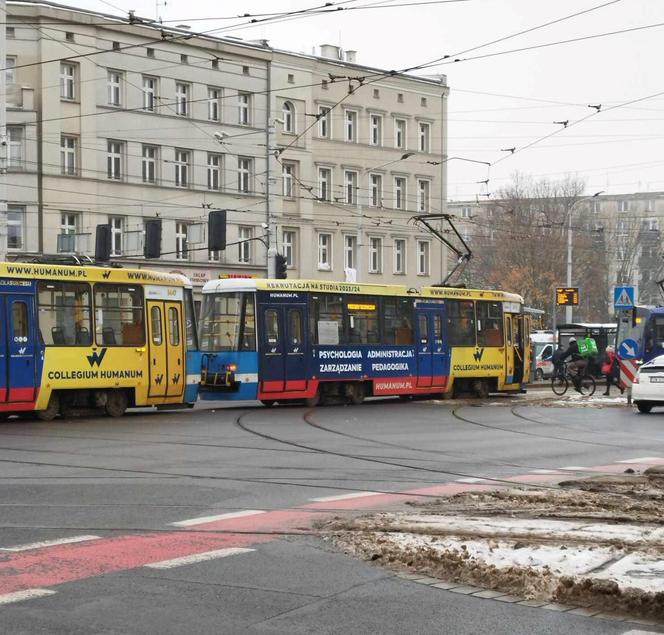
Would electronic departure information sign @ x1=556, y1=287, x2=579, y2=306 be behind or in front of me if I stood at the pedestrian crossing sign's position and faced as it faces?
behind

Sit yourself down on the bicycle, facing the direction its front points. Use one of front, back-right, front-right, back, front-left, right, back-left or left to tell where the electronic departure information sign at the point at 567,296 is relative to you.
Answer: right

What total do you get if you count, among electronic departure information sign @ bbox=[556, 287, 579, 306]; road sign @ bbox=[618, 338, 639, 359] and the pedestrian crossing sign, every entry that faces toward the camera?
3

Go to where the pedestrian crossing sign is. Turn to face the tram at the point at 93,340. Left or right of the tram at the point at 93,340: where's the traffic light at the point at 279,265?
right

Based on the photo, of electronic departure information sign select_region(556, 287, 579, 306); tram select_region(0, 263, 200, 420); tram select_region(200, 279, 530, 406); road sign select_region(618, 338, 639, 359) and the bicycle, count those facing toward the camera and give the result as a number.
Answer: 2

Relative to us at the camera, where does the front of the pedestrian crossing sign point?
facing the viewer

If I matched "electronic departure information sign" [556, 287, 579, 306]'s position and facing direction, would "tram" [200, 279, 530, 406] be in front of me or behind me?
in front

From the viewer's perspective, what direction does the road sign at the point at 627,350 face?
toward the camera

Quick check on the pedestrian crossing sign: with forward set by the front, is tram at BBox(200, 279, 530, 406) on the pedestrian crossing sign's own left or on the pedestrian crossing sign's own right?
on the pedestrian crossing sign's own right

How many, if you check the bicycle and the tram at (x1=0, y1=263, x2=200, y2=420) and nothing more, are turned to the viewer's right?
1

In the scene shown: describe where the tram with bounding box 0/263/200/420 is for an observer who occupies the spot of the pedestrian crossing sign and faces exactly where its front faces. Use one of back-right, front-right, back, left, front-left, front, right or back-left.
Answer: front-right
